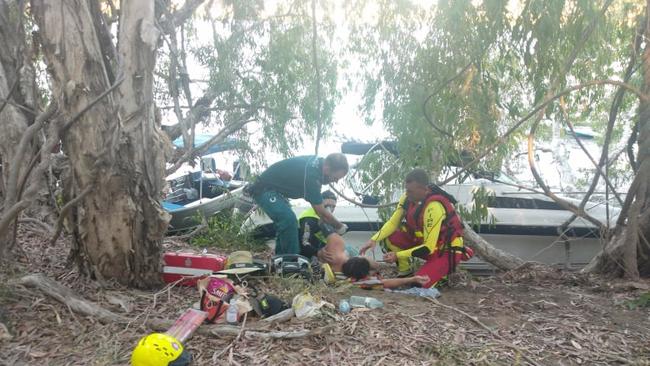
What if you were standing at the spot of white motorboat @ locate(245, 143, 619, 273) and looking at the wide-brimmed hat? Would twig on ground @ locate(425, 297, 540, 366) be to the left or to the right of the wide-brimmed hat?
left

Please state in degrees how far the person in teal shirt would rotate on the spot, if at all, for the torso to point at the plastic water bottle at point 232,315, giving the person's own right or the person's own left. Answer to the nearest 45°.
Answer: approximately 90° to the person's own right

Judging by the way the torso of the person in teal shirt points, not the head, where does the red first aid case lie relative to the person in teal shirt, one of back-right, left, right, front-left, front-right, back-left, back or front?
back-right

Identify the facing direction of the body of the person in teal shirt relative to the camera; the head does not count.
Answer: to the viewer's right

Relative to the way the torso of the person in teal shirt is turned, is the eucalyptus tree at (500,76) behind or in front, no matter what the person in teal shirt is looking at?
in front

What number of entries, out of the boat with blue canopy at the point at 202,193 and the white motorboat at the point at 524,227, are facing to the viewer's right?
1

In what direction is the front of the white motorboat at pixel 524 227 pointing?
to the viewer's right

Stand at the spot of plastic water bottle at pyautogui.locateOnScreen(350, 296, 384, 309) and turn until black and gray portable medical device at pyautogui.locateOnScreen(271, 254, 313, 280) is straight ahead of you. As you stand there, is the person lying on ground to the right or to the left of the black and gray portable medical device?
right
